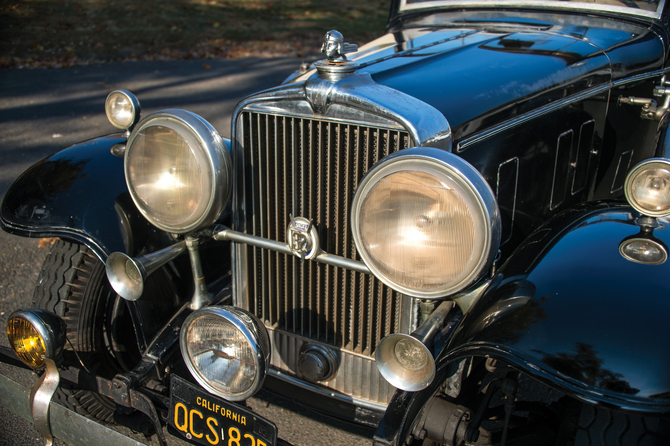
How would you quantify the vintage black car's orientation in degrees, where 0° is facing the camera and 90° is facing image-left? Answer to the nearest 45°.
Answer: approximately 45°
